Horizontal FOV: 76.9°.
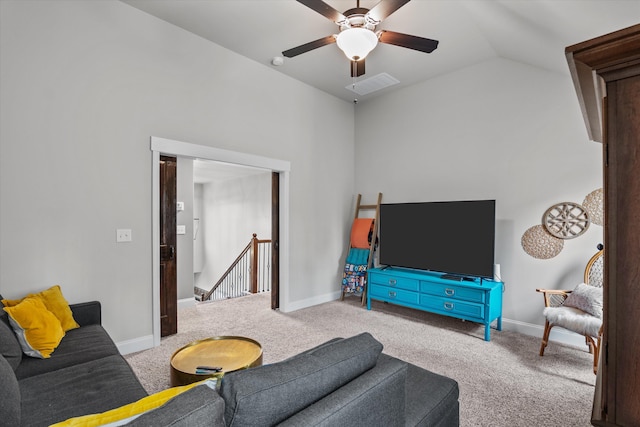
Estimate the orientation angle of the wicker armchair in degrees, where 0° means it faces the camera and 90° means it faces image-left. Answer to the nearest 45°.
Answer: approximately 45°

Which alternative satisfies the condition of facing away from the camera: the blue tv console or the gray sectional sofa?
the gray sectional sofa

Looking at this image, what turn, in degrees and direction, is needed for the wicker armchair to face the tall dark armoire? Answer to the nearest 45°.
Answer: approximately 45° to its left

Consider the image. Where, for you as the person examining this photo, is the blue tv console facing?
facing the viewer and to the left of the viewer

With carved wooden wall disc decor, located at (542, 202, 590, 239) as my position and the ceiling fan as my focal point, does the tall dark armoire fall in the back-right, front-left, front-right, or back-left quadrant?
front-left

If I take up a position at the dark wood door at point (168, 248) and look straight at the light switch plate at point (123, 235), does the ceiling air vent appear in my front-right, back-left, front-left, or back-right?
back-left

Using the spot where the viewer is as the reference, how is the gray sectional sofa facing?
facing away from the viewer

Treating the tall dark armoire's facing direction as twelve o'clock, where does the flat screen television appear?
The flat screen television is roughly at 2 o'clock from the tall dark armoire.

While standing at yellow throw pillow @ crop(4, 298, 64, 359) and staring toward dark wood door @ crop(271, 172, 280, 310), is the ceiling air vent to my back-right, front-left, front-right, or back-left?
front-right

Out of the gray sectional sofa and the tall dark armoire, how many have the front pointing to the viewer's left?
1

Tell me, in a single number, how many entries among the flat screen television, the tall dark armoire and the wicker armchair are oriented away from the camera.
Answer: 0

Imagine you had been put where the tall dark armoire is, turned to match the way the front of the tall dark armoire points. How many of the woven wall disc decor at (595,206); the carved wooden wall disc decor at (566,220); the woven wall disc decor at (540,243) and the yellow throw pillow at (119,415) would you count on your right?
3

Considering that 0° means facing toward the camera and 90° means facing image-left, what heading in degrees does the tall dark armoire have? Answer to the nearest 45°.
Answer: approximately 90°

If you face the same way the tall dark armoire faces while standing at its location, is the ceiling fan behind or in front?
in front

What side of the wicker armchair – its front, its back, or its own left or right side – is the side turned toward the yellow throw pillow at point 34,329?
front
